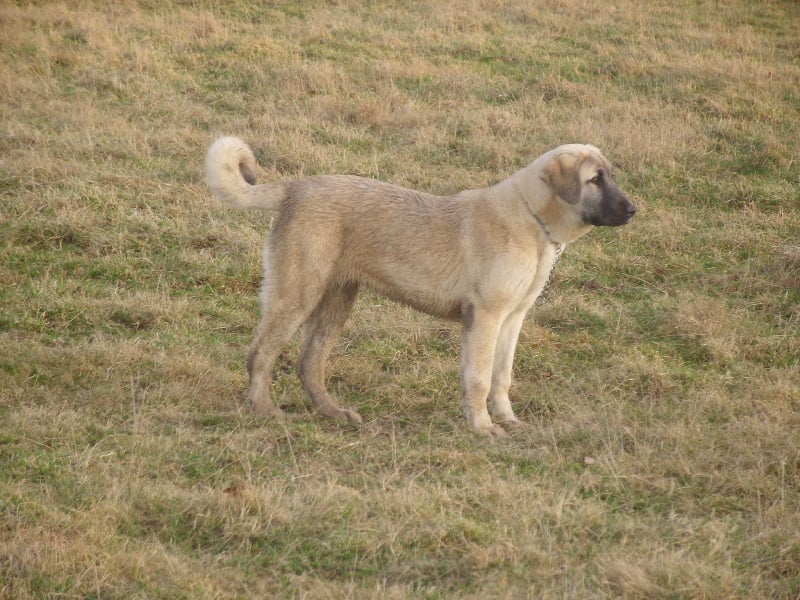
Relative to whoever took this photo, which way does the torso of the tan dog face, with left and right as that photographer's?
facing to the right of the viewer
